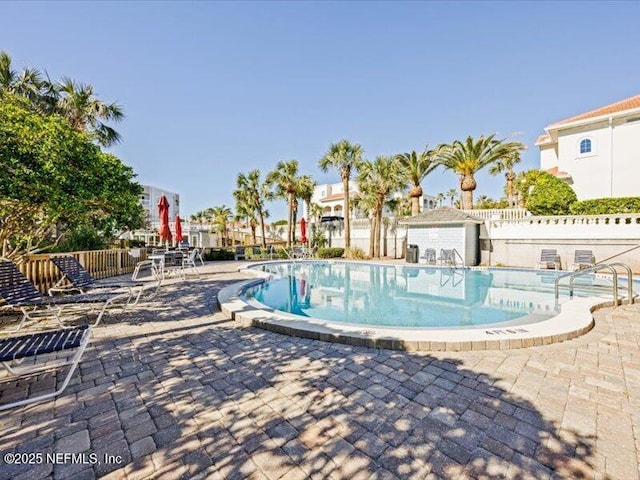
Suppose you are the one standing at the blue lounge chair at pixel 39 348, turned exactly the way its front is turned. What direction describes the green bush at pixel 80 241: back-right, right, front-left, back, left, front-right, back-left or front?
left

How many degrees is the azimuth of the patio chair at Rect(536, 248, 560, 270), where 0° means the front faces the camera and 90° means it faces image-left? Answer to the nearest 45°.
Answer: approximately 0°

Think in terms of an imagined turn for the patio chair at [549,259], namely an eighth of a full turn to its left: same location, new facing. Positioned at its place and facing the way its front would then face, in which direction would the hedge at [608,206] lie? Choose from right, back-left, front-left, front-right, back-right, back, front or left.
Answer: left

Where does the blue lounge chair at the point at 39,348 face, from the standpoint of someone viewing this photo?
facing to the right of the viewer

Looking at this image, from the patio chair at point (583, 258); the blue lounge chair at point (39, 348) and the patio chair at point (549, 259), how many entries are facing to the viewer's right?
1

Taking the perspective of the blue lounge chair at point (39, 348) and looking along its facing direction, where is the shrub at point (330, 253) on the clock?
The shrub is roughly at 11 o'clock from the blue lounge chair.

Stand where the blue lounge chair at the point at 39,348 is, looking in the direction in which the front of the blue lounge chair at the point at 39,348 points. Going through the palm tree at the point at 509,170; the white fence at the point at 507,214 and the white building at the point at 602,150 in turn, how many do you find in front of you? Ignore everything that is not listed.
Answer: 3

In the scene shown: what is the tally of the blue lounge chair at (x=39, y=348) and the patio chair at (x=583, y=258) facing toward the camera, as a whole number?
1

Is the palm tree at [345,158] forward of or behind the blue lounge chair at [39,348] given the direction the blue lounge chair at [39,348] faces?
forward

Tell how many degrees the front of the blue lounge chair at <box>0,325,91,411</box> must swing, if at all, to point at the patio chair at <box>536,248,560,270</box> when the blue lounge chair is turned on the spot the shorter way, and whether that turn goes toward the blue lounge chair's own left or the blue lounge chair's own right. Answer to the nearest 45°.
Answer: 0° — it already faces it

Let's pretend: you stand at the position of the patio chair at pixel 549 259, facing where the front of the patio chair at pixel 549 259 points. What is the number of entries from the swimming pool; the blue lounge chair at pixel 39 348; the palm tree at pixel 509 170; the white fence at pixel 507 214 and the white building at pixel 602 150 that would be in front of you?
2
